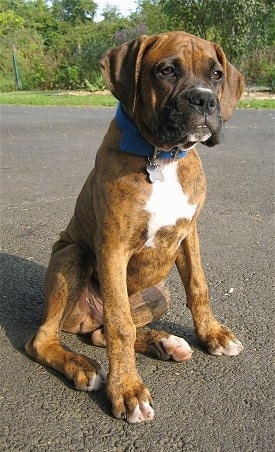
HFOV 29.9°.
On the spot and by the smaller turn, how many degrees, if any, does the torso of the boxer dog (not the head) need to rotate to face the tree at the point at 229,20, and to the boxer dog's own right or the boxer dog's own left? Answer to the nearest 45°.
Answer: approximately 135° to the boxer dog's own left

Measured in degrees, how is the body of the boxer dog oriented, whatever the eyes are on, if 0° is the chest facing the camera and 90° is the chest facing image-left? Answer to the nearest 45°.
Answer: approximately 315°
